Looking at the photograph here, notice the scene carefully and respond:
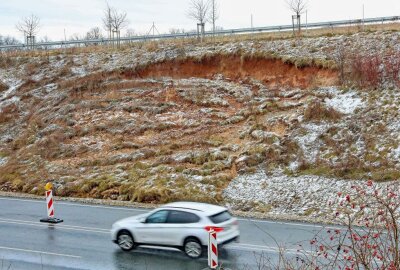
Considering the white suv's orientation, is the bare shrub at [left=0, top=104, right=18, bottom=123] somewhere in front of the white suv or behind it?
in front

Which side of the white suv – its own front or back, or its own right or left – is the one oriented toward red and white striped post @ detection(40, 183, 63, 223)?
front

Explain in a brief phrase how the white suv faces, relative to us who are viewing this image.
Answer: facing away from the viewer and to the left of the viewer

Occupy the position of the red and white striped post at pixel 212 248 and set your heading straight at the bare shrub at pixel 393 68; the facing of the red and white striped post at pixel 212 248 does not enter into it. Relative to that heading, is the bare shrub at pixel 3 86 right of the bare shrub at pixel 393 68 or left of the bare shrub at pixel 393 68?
left

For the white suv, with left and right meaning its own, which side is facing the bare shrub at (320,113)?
right

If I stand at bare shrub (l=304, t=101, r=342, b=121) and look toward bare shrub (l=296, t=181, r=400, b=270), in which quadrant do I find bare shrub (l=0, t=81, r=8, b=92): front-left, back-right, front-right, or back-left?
back-right

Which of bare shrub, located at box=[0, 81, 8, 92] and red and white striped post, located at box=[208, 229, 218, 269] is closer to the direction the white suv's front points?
the bare shrub

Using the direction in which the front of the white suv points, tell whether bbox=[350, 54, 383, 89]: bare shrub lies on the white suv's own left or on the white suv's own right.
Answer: on the white suv's own right

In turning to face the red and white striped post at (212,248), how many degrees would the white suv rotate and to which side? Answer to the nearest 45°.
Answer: approximately 135° to its left

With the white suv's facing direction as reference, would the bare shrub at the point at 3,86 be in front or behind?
in front
